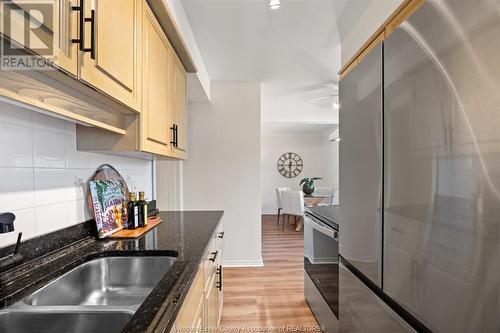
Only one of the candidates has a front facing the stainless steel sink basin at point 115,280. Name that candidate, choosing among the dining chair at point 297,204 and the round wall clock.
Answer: the round wall clock

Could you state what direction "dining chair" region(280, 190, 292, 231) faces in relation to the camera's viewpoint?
facing away from the viewer and to the right of the viewer

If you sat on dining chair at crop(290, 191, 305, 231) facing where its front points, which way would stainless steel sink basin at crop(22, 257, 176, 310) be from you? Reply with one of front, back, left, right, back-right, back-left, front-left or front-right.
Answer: back-right

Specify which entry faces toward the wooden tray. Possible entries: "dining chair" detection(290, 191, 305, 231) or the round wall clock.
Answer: the round wall clock

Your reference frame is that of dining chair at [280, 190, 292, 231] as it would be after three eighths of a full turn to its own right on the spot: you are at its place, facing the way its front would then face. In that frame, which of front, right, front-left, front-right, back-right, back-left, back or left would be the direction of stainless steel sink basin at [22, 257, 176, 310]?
front

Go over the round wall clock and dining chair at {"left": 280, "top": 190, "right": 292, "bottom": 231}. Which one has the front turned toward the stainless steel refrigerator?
the round wall clock

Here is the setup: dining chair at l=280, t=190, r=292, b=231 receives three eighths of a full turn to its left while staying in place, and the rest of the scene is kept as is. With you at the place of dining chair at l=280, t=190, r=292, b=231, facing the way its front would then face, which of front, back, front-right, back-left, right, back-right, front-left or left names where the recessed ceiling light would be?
left

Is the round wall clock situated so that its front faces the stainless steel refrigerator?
yes

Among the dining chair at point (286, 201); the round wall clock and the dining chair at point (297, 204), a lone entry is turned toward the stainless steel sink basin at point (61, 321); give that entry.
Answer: the round wall clock

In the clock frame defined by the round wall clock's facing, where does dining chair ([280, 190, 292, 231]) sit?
The dining chair is roughly at 12 o'clock from the round wall clock.

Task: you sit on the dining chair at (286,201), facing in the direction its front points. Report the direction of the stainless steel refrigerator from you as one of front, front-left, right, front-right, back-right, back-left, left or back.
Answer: back-right

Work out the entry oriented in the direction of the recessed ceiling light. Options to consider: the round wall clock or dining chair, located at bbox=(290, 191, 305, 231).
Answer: the round wall clock
